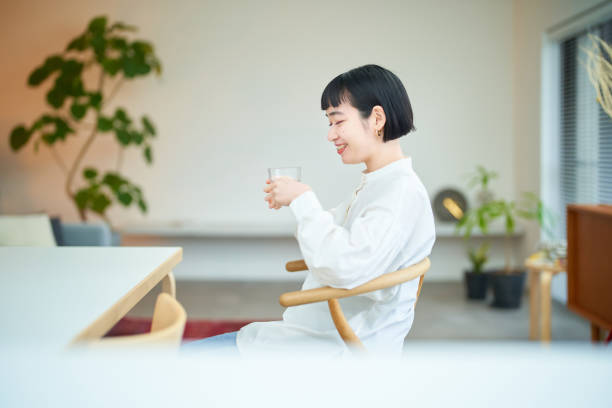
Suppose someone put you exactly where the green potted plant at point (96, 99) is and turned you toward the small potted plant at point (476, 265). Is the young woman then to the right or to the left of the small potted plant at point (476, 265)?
right

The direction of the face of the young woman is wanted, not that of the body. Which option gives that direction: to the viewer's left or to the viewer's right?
to the viewer's left

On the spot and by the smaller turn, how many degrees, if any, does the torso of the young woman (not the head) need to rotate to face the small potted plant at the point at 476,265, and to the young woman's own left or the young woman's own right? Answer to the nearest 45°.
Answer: approximately 90° to the young woman's own right

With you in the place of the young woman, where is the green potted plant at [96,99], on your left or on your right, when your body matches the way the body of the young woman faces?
on your right

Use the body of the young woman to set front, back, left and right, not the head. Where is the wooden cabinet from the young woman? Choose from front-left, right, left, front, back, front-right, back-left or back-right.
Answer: back-right

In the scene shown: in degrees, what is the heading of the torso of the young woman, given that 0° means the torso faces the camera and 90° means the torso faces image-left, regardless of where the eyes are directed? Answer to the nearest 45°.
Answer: approximately 90°

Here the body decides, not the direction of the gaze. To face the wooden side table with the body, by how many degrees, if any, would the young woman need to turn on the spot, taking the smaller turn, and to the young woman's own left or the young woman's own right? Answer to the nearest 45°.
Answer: approximately 135° to the young woman's own right
